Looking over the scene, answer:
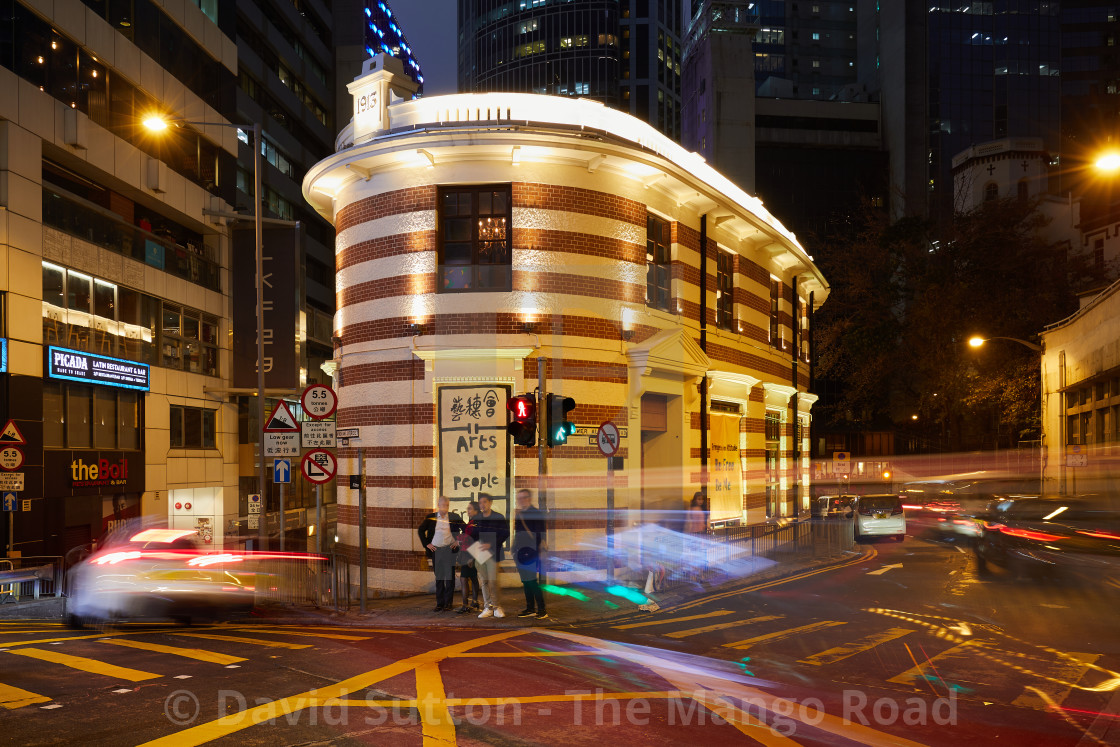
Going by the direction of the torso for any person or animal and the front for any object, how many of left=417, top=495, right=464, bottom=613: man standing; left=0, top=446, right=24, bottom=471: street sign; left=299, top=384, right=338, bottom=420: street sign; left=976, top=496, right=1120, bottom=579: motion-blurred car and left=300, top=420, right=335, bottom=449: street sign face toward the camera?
4

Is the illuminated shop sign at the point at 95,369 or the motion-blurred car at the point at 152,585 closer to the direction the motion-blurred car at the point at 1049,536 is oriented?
the illuminated shop sign

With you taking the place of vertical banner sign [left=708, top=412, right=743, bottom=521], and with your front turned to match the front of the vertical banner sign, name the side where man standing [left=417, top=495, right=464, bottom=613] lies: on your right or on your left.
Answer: on your right

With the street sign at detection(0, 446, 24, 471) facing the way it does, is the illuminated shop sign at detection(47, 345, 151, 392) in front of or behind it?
behind
